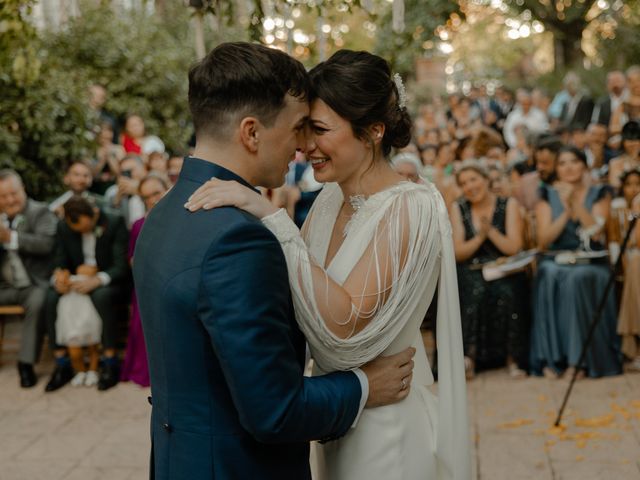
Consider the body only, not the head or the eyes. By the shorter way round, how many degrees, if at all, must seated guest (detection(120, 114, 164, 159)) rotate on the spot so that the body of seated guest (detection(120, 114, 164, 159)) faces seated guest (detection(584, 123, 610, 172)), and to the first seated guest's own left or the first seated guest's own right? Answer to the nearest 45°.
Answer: approximately 45° to the first seated guest's own left

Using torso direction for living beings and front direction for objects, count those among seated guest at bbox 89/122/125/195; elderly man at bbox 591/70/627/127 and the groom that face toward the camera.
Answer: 2

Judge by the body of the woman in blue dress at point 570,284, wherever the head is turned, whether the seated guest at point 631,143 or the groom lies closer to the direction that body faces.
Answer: the groom

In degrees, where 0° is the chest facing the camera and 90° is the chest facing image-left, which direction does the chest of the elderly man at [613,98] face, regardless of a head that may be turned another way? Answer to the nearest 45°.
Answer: approximately 0°

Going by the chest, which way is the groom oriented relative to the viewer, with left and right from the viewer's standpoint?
facing away from the viewer and to the right of the viewer
